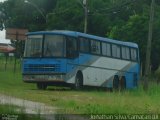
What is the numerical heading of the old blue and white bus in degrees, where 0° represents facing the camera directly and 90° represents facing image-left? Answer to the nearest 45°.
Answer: approximately 45°
